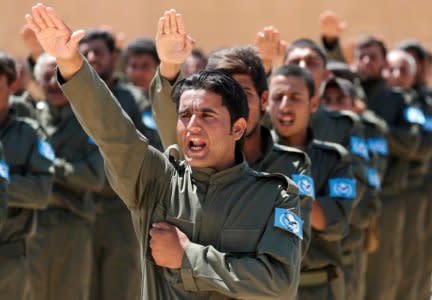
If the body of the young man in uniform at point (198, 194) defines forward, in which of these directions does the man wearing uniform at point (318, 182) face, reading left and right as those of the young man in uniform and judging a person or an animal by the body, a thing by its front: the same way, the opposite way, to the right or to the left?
the same way

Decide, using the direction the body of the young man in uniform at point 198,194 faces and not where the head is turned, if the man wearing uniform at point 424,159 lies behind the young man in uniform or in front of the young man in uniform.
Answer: behind

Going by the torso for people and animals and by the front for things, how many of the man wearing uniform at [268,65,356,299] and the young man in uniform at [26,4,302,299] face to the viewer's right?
0

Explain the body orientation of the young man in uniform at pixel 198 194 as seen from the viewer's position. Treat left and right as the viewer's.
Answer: facing the viewer and to the left of the viewer

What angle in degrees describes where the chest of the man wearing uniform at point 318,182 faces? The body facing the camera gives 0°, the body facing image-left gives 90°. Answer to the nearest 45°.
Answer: approximately 45°

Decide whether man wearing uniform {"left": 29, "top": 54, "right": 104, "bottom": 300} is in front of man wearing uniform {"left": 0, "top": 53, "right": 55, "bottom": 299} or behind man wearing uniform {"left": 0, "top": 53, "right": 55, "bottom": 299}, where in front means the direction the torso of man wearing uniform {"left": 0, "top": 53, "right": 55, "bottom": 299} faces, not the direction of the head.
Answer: behind

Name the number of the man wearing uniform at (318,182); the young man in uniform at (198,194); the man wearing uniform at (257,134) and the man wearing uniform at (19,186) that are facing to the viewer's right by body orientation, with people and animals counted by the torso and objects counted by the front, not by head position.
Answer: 0

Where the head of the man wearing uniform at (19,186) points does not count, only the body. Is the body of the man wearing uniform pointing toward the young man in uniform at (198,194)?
no

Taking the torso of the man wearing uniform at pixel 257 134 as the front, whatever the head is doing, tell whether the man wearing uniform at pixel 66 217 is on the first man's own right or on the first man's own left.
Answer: on the first man's own right

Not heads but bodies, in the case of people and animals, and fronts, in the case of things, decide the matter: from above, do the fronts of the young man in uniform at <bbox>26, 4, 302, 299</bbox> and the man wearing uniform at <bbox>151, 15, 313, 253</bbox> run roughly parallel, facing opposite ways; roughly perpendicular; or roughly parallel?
roughly parallel

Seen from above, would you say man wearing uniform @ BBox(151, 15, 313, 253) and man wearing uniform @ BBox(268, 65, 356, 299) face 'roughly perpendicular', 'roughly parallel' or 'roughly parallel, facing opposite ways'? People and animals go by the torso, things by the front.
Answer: roughly parallel

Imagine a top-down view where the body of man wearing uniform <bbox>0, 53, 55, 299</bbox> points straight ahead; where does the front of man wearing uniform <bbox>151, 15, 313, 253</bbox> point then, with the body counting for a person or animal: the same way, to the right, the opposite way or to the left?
the same way

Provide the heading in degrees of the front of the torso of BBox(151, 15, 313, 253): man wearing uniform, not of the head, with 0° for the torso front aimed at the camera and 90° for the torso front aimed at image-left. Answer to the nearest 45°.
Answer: approximately 45°

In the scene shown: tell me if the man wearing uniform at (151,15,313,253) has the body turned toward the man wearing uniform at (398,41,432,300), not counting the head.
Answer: no
